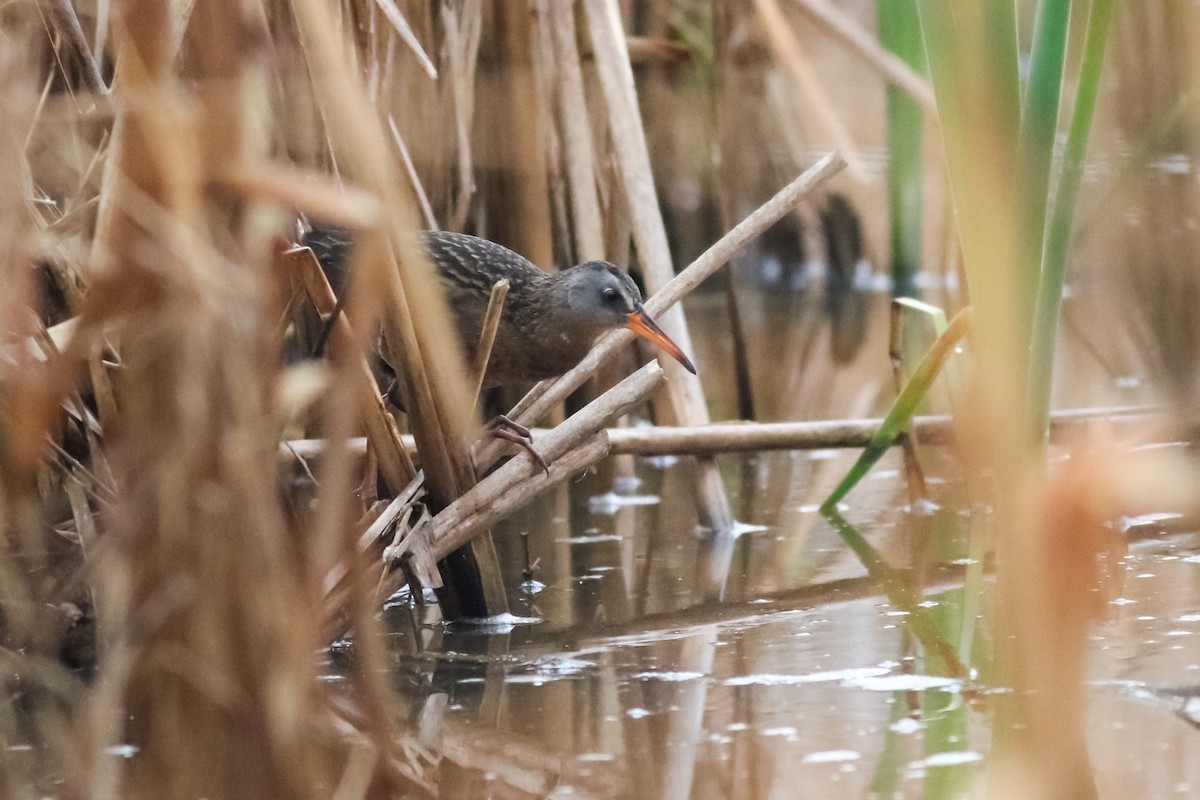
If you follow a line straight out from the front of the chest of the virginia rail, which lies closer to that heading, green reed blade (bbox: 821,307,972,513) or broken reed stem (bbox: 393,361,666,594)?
the green reed blade

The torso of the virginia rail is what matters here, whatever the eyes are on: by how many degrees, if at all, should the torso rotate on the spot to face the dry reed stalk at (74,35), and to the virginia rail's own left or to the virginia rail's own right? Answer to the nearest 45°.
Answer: approximately 135° to the virginia rail's own right

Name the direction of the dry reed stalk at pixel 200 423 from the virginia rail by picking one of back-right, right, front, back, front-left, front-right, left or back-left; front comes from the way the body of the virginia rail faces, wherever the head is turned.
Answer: right

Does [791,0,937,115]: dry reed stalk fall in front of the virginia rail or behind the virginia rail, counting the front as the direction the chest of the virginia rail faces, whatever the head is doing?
in front

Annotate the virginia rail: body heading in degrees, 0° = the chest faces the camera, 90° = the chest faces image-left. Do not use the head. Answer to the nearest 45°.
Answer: approximately 270°

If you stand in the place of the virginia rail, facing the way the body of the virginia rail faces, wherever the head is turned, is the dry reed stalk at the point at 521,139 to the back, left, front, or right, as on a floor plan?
left

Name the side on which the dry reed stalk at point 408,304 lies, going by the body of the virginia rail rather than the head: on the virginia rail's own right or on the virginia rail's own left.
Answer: on the virginia rail's own right
